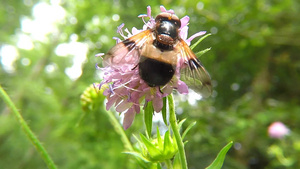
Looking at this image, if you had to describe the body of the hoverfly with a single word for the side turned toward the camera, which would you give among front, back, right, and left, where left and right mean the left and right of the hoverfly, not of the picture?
back

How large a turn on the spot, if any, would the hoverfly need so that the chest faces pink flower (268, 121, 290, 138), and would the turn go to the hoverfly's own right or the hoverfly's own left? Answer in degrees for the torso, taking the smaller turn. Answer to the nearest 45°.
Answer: approximately 45° to the hoverfly's own right
